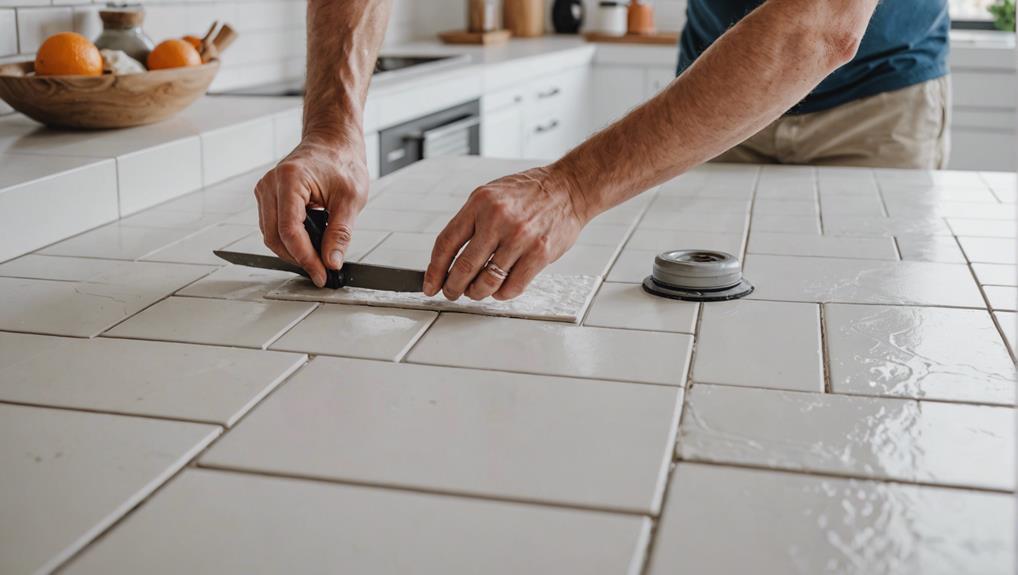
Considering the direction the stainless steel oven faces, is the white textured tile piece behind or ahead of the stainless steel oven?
ahead

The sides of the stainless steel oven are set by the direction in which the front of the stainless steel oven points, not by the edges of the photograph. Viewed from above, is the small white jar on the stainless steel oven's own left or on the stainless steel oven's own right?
on the stainless steel oven's own left

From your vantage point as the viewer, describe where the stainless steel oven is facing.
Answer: facing the viewer and to the right of the viewer

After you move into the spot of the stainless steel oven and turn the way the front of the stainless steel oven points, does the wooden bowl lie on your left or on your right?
on your right
